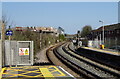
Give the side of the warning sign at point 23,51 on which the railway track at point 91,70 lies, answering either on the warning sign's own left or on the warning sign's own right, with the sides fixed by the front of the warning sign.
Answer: on the warning sign's own left

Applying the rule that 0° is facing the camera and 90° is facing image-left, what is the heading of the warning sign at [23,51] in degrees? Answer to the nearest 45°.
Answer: approximately 0°
